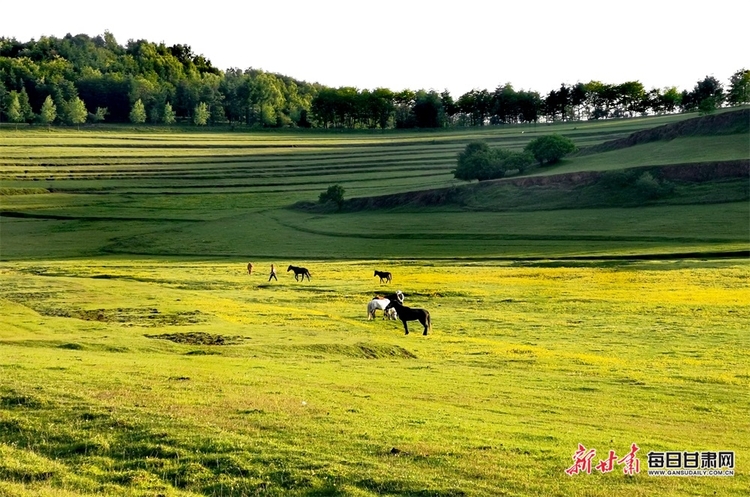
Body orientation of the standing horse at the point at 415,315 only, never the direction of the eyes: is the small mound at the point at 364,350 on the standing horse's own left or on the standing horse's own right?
on the standing horse's own left

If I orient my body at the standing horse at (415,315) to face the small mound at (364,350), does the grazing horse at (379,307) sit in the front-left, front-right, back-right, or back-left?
back-right

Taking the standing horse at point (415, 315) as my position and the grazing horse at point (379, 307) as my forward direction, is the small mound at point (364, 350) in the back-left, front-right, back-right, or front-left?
back-left

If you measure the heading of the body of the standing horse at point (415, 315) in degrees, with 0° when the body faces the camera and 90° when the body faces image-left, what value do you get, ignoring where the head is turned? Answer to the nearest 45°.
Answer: approximately 90°

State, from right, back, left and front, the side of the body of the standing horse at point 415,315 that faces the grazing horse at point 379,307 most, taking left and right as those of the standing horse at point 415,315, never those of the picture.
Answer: right
